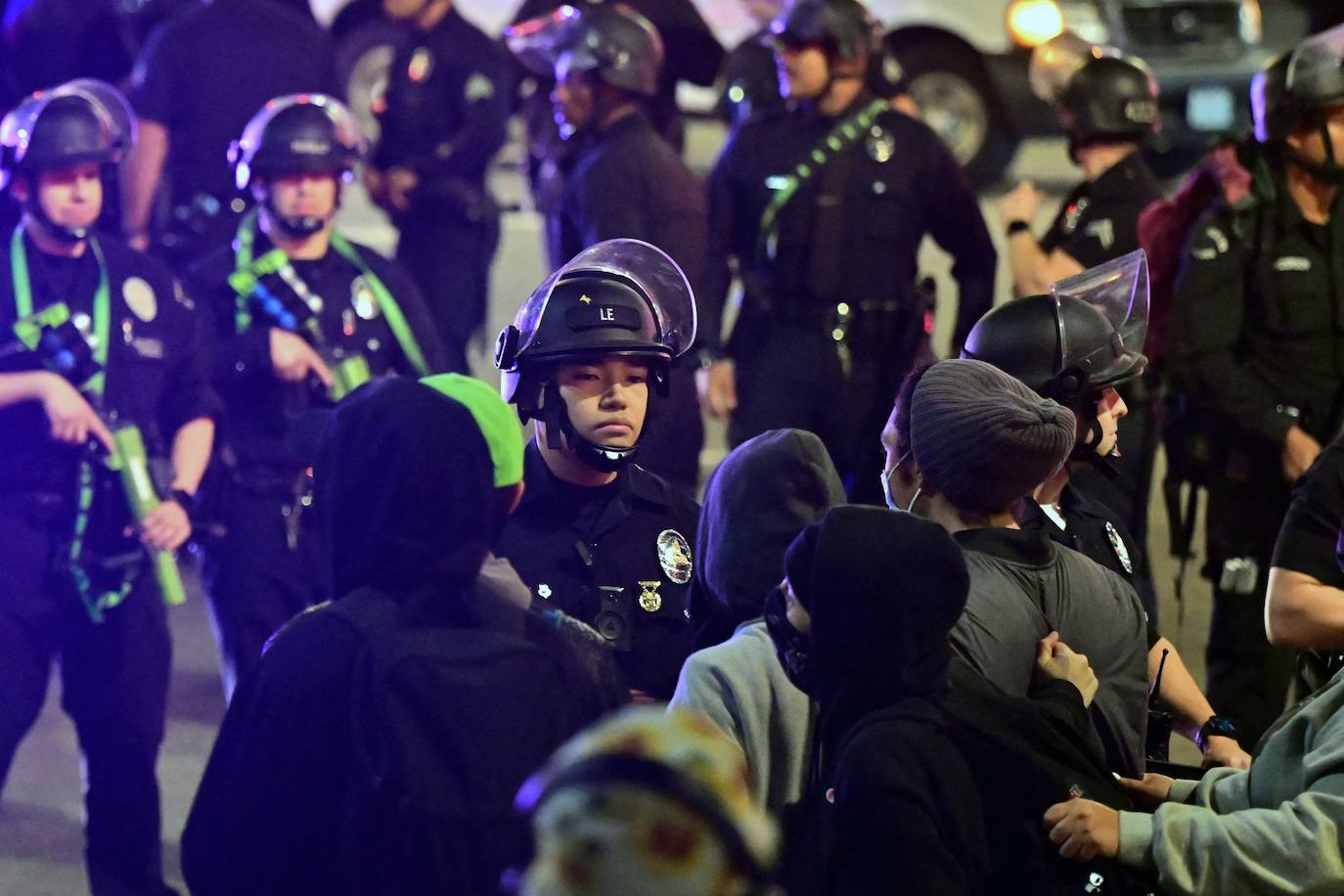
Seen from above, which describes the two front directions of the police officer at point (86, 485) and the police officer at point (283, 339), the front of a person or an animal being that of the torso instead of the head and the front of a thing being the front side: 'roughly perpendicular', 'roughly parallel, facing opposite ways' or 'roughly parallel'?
roughly parallel

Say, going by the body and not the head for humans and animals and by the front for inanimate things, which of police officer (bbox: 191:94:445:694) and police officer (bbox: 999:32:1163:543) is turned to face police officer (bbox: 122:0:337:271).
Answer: police officer (bbox: 999:32:1163:543)

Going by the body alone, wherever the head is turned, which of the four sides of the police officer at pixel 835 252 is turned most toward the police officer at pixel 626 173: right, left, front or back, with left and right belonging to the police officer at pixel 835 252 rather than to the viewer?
right

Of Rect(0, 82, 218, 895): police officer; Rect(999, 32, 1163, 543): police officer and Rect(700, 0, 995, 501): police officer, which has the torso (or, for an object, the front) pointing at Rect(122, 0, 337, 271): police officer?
Rect(999, 32, 1163, 543): police officer

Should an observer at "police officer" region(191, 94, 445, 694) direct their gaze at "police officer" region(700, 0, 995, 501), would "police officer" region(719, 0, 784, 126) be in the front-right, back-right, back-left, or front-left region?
front-left

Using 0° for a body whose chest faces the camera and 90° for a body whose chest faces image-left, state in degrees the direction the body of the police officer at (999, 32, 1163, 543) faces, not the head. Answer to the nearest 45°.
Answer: approximately 90°

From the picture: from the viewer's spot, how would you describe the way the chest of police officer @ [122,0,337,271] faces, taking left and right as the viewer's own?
facing away from the viewer

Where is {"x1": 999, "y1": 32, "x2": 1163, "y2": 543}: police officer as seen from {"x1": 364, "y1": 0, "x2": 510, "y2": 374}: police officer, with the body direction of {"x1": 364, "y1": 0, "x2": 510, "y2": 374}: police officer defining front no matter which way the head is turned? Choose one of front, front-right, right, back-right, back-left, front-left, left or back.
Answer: left

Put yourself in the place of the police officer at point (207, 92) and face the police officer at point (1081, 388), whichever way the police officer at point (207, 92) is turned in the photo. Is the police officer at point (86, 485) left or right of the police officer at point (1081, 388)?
right

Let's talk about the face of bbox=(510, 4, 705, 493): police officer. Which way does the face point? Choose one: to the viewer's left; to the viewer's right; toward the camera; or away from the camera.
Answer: to the viewer's left

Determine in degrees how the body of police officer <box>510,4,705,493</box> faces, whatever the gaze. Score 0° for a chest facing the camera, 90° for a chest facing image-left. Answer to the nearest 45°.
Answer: approximately 90°

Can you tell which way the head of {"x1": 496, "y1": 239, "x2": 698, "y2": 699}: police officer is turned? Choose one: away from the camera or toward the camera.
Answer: toward the camera

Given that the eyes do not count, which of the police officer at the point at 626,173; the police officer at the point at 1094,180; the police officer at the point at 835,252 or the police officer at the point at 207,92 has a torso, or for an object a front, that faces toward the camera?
the police officer at the point at 835,252

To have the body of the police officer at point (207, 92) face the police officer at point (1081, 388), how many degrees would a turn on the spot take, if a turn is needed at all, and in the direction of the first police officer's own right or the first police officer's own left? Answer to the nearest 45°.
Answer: approximately 135° to the first police officer's own right

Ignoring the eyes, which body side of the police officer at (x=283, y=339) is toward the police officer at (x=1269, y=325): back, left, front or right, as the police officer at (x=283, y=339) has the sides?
left

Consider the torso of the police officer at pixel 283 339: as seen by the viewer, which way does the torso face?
toward the camera

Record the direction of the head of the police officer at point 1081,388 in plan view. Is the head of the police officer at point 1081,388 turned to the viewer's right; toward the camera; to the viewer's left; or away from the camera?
to the viewer's right

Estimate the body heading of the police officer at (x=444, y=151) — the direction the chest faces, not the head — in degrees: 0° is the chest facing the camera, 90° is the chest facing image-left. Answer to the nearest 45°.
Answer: approximately 45°
